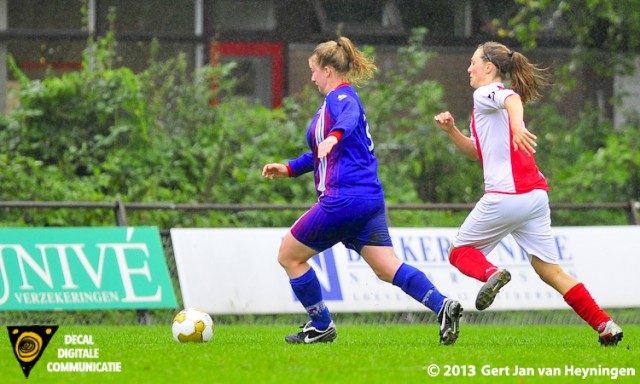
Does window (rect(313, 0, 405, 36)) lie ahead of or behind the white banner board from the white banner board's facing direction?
behind

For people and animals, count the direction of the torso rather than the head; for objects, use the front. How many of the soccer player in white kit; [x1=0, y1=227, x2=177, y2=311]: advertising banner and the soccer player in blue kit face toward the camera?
1

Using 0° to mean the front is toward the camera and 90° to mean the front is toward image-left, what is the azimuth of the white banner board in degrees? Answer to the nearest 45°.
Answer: approximately 0°

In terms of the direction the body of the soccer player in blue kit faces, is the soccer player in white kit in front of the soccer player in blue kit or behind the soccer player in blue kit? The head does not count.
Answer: behind

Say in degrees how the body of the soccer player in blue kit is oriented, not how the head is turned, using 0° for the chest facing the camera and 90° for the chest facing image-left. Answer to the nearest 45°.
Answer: approximately 90°

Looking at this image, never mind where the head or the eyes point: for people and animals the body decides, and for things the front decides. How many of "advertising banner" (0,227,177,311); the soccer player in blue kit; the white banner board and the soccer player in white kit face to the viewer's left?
2

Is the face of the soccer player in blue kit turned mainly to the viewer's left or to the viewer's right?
to the viewer's left

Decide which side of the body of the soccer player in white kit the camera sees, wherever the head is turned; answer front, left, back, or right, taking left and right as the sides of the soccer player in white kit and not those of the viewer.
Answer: left

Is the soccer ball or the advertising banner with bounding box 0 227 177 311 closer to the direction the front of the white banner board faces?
the soccer ball

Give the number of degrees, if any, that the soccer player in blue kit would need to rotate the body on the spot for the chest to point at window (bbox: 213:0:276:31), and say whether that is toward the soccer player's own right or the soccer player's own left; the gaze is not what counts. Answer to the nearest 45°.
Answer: approximately 90° to the soccer player's own right

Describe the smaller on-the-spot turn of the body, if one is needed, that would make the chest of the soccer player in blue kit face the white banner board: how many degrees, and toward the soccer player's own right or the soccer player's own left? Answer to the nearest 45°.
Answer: approximately 90° to the soccer player's own right

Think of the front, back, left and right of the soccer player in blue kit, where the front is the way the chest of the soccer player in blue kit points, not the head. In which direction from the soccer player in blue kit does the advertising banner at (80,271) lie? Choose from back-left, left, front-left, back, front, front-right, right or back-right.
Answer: front-right

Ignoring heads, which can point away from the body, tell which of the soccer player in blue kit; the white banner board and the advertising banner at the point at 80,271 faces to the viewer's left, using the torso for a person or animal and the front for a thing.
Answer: the soccer player in blue kit
